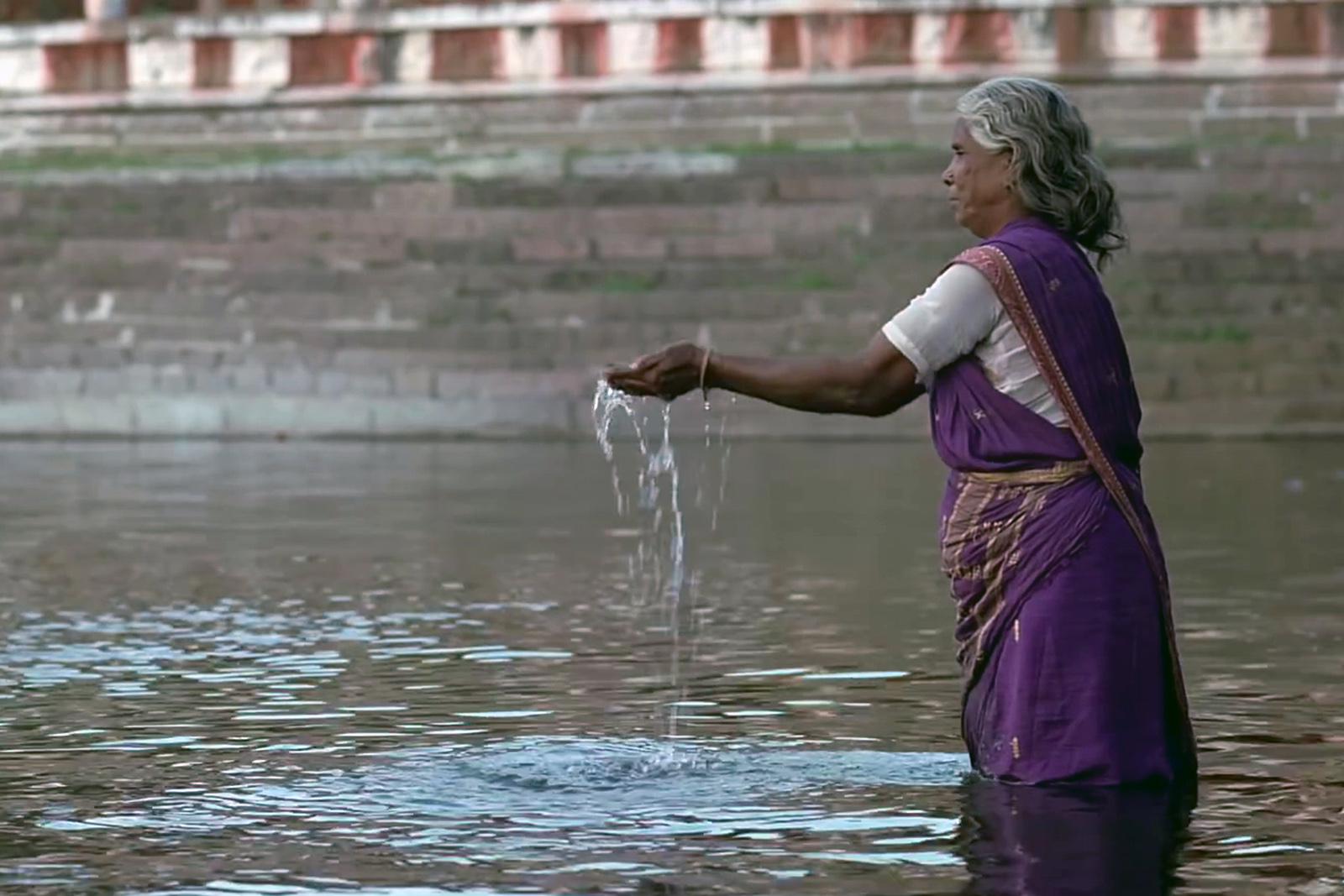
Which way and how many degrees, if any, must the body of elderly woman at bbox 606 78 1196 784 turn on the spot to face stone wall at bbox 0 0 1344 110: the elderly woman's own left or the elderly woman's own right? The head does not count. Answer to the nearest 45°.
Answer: approximately 90° to the elderly woman's own right

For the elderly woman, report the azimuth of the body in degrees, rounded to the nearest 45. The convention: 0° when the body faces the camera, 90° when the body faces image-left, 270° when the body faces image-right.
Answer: approximately 90°
